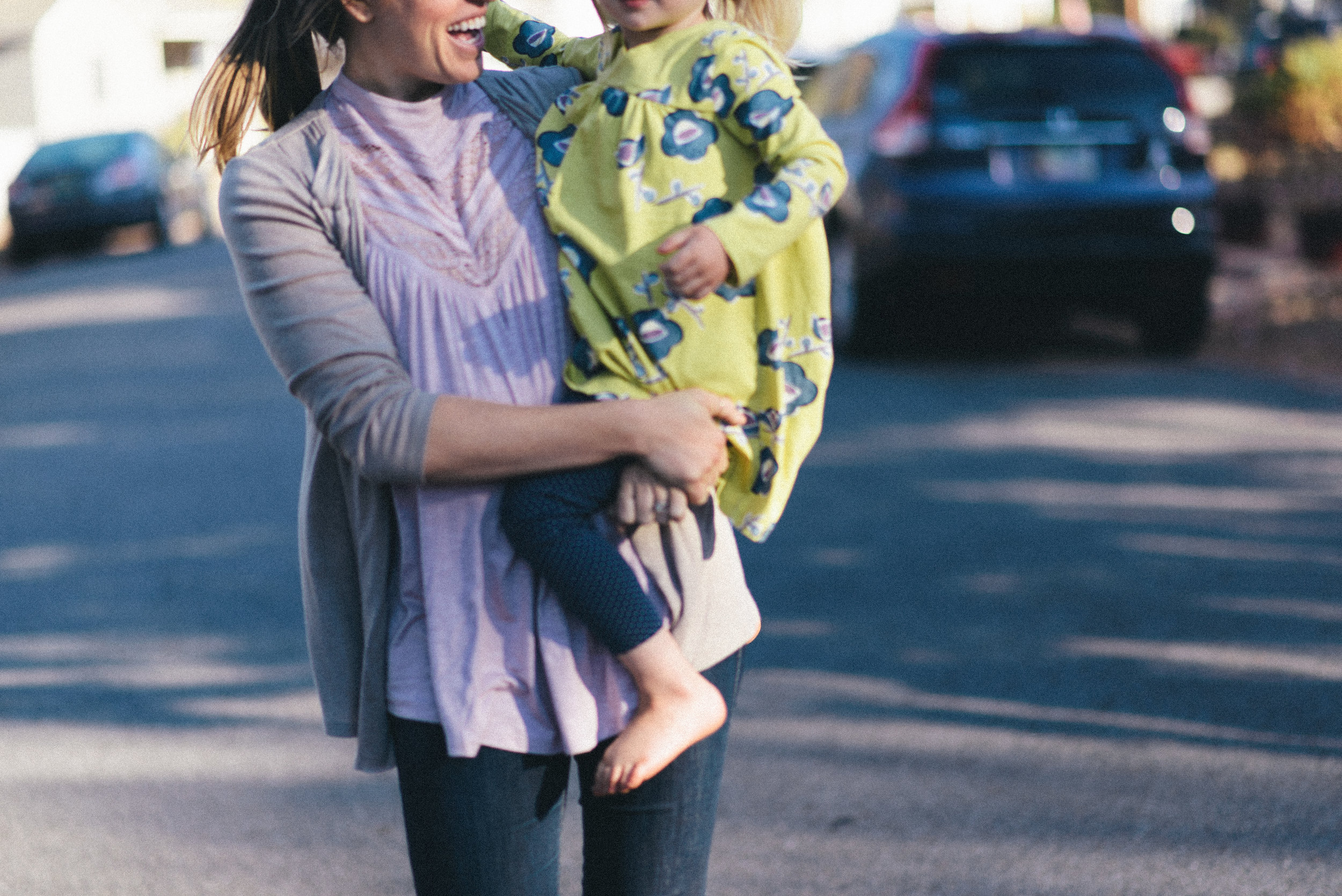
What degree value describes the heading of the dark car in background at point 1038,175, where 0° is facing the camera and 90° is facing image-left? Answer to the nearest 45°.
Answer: approximately 180°

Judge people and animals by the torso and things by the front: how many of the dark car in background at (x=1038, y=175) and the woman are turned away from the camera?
1

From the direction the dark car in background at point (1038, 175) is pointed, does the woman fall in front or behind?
behind

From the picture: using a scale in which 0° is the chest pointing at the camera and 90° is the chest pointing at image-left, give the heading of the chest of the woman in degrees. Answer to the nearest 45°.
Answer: approximately 315°

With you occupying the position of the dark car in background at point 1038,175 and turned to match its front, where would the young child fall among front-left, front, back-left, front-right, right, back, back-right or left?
back

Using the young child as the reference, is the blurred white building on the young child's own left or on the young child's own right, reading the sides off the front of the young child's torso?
on the young child's own right

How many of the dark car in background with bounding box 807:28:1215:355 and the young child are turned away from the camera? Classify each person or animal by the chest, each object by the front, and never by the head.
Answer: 1

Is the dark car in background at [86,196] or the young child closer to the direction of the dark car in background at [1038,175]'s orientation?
the dark car in background
